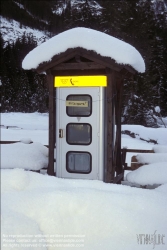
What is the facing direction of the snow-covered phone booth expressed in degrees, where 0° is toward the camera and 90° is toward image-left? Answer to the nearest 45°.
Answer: approximately 0°
